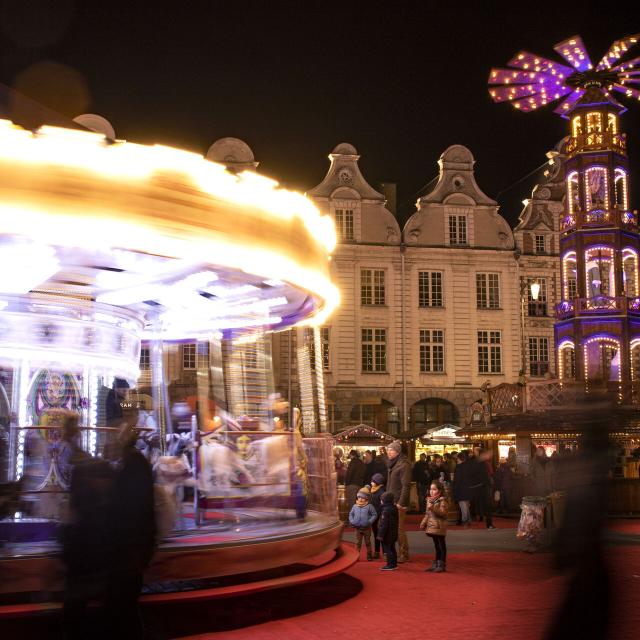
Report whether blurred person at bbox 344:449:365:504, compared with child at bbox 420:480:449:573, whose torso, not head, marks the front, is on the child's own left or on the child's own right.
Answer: on the child's own right

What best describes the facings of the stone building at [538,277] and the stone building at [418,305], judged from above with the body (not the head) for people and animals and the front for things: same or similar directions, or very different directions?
same or similar directions

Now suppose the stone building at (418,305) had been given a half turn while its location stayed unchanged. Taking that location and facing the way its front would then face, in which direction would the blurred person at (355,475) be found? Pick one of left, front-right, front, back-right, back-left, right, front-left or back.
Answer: back

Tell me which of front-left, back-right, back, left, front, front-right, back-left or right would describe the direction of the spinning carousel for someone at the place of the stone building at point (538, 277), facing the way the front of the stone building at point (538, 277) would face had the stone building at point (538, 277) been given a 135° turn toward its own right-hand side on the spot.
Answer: back-left

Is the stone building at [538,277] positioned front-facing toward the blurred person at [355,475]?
yes

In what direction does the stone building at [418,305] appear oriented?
toward the camera

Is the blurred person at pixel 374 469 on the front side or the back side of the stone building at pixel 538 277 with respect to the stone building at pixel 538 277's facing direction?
on the front side
